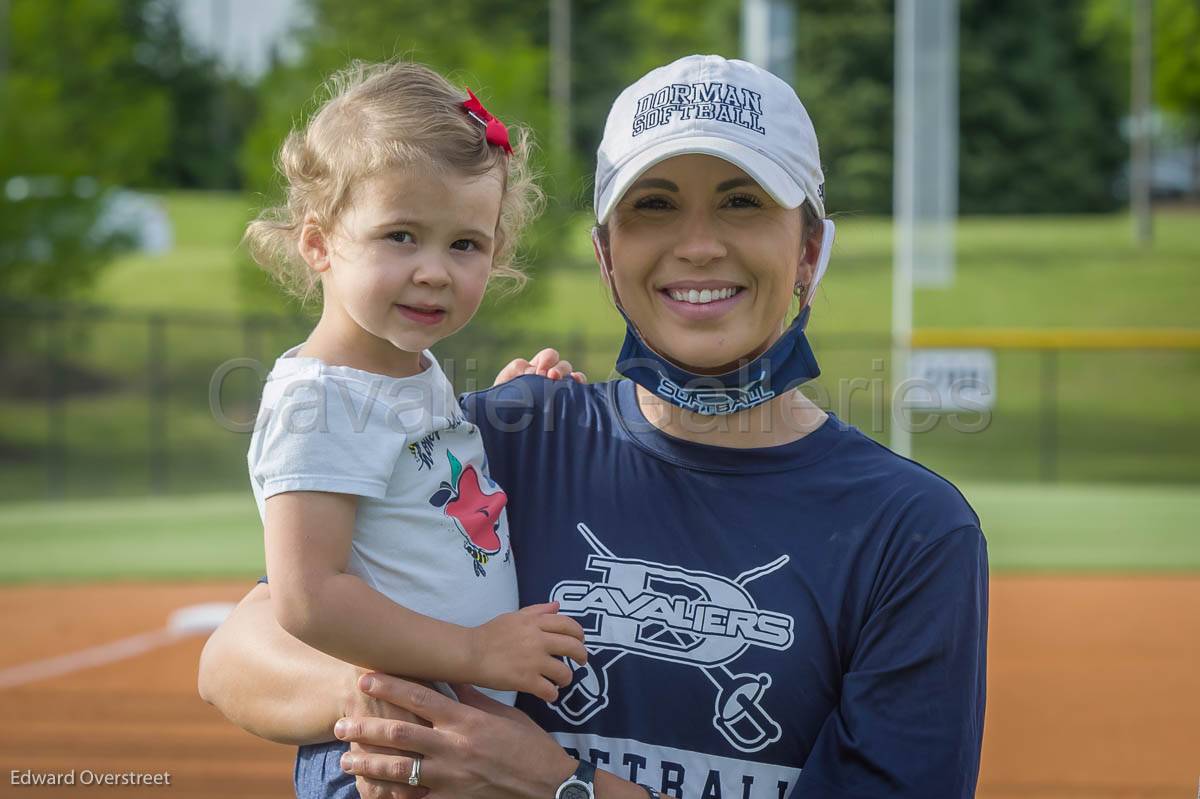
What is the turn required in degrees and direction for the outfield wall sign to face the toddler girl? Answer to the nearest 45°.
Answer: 0° — it already faces them

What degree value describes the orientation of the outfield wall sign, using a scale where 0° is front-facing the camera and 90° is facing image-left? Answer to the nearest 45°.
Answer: approximately 0°

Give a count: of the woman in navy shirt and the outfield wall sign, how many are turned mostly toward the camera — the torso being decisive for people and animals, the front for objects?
2

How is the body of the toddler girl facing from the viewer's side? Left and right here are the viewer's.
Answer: facing the viewer and to the right of the viewer

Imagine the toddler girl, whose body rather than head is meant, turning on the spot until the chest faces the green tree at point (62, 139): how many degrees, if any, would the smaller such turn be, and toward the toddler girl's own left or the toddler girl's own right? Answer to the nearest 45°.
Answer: approximately 135° to the toddler girl's own left

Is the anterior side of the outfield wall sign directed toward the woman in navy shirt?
yes

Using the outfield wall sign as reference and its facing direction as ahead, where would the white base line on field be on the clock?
The white base line on field is roughly at 1 o'clock from the outfield wall sign.

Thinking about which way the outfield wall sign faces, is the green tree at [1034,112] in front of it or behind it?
behind

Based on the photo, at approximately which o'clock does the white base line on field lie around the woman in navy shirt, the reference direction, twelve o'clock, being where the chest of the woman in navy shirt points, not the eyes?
The white base line on field is roughly at 5 o'clock from the woman in navy shirt.

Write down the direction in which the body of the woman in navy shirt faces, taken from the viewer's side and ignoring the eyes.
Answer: toward the camera
